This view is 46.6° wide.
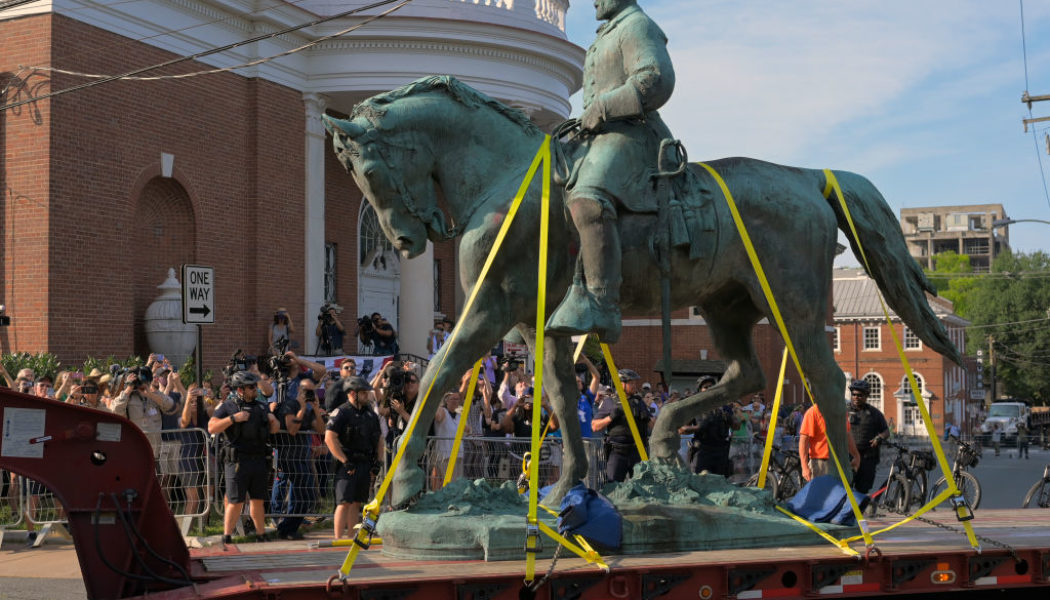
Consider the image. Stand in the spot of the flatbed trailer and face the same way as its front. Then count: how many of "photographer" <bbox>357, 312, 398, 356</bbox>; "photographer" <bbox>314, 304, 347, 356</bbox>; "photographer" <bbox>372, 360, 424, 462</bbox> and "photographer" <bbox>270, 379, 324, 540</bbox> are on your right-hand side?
4

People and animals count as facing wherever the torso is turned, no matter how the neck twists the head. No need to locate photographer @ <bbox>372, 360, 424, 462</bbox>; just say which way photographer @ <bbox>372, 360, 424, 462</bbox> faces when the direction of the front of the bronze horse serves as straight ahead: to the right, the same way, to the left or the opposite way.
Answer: to the left

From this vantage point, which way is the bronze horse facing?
to the viewer's left

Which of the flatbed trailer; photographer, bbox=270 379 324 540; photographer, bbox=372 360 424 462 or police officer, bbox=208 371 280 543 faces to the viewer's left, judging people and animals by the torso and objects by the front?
the flatbed trailer

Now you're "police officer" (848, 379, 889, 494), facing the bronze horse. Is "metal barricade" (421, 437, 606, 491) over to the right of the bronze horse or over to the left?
right

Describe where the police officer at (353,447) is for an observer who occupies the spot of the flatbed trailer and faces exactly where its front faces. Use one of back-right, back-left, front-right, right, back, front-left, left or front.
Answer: right

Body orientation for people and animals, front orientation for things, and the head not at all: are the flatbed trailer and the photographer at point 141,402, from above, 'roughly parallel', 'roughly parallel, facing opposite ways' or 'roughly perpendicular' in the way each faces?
roughly perpendicular

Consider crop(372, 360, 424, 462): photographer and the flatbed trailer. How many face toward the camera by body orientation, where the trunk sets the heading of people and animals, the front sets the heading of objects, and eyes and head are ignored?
1

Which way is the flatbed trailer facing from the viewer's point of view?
to the viewer's left

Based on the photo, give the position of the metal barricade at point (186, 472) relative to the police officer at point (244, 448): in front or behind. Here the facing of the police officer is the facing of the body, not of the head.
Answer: behind

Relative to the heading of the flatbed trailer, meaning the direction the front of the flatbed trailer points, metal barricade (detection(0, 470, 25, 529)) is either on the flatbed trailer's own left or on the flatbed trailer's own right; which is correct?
on the flatbed trailer's own right

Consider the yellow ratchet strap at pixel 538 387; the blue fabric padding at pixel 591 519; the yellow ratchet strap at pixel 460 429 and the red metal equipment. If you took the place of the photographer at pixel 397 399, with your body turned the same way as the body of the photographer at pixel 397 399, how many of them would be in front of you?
4

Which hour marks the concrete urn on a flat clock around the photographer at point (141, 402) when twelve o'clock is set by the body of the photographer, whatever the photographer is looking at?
The concrete urn is roughly at 6 o'clock from the photographer.

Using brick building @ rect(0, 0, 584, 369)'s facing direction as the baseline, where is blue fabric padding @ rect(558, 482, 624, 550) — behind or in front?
in front
